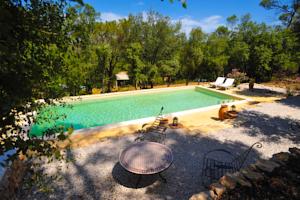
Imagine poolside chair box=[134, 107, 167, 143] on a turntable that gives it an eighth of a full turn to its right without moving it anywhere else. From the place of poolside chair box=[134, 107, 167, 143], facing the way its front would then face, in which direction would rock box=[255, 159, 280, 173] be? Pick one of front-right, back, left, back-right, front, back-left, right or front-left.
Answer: back-left

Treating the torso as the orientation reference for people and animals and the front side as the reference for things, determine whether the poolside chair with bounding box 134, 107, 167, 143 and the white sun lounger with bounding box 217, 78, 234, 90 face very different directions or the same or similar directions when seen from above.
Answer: same or similar directions

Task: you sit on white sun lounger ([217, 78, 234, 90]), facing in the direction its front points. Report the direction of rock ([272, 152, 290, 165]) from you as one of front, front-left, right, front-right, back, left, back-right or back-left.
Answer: front-left

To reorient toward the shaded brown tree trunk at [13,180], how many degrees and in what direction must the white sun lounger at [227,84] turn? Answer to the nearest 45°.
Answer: approximately 45° to its left

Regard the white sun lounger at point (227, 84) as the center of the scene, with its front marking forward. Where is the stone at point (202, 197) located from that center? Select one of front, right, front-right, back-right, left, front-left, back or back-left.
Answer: front-left

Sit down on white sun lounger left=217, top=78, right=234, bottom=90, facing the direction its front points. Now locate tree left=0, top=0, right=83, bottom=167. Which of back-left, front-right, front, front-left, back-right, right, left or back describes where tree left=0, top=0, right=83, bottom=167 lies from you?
front-left

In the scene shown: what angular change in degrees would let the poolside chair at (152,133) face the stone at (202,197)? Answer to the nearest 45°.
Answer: approximately 45° to its left

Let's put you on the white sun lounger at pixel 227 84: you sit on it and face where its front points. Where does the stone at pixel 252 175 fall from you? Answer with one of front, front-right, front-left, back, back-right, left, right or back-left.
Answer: front-left

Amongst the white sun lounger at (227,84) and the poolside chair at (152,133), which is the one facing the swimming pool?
the white sun lounger

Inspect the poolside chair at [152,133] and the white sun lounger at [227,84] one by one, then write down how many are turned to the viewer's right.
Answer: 0

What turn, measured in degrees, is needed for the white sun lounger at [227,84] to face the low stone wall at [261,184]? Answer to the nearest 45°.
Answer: approximately 45° to its left

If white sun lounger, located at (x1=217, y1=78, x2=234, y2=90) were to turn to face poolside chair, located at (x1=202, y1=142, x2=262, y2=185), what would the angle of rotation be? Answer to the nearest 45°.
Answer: approximately 45° to its left

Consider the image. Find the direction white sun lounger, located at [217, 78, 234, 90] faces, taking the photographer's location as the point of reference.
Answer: facing the viewer and to the left of the viewer
